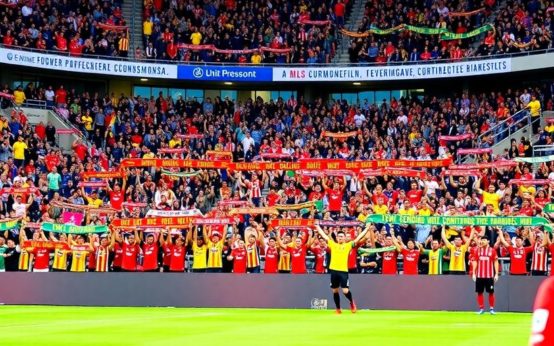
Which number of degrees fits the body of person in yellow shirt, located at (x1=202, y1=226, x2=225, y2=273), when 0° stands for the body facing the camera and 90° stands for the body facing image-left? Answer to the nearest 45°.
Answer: approximately 0°

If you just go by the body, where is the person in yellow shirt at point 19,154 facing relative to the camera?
toward the camera

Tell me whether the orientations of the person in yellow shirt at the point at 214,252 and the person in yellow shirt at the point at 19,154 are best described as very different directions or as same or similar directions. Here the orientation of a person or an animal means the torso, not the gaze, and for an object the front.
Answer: same or similar directions

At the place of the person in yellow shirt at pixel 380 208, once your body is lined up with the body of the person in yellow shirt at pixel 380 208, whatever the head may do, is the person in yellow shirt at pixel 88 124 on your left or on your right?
on your right

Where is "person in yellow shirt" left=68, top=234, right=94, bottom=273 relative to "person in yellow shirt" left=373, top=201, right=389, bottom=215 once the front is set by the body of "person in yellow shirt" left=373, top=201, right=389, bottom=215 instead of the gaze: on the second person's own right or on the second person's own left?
on the second person's own right

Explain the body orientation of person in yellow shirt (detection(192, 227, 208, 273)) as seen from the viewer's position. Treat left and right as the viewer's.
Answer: facing the viewer

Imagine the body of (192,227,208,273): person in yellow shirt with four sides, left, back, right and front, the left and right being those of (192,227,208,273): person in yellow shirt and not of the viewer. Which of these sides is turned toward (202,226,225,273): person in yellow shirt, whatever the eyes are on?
left

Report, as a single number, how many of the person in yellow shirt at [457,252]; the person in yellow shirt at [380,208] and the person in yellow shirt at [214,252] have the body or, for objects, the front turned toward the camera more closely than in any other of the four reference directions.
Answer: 3

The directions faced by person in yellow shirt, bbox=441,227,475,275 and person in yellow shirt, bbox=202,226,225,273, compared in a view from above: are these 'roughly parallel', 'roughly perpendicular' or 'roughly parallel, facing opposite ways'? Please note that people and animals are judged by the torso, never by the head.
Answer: roughly parallel

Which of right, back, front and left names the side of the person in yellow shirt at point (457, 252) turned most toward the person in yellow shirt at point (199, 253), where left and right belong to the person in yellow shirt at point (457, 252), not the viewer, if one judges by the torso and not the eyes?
right

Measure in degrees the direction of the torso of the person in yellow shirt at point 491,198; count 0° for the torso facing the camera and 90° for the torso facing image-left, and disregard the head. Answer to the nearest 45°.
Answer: approximately 0°
